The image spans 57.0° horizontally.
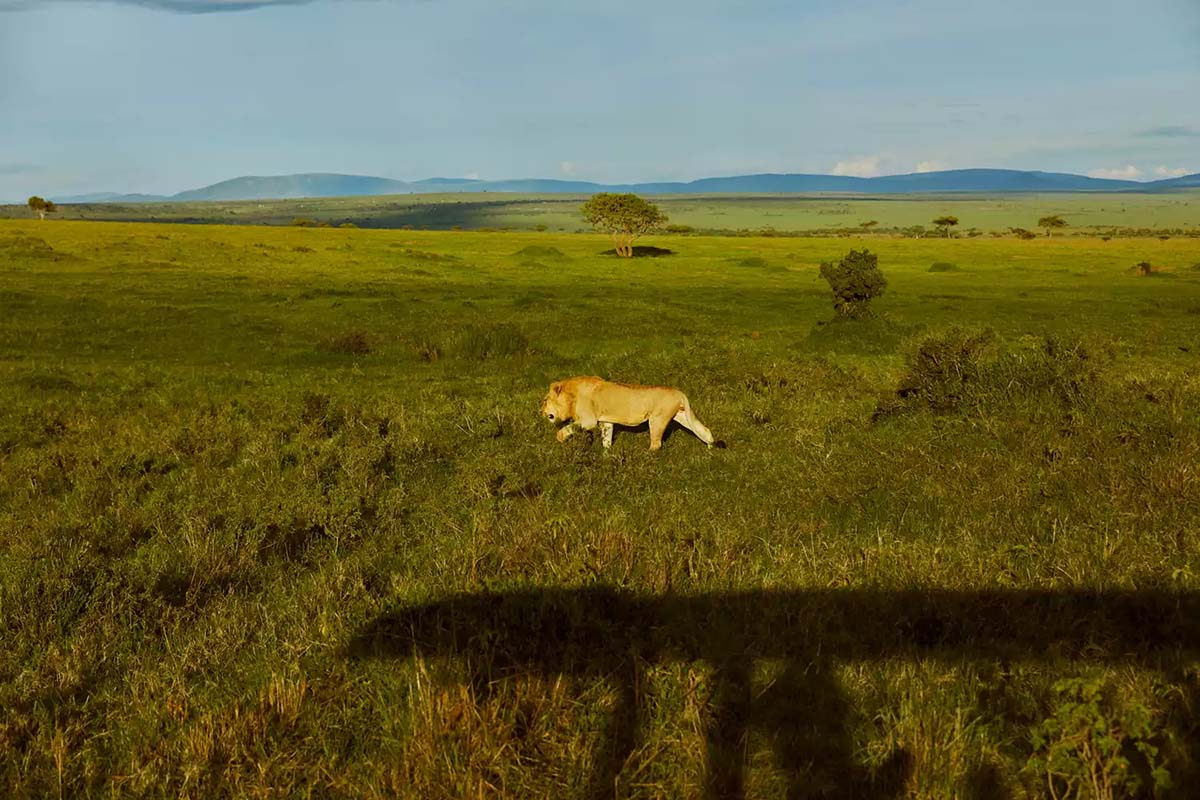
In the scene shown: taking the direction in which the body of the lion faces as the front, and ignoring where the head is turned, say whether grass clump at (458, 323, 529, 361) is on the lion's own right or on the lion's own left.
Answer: on the lion's own right

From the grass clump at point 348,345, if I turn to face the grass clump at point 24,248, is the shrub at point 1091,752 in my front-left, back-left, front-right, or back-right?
back-left

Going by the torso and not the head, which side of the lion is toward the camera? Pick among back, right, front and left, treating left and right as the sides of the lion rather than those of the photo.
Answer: left

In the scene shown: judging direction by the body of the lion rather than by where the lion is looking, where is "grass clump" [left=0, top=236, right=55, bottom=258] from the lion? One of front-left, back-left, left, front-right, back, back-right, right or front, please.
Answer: front-right

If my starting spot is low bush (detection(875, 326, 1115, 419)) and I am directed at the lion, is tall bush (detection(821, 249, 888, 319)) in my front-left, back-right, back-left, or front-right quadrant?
back-right

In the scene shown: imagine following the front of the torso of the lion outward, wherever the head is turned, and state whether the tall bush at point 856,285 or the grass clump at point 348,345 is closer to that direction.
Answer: the grass clump

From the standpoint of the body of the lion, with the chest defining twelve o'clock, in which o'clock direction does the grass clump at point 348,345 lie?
The grass clump is roughly at 2 o'clock from the lion.
